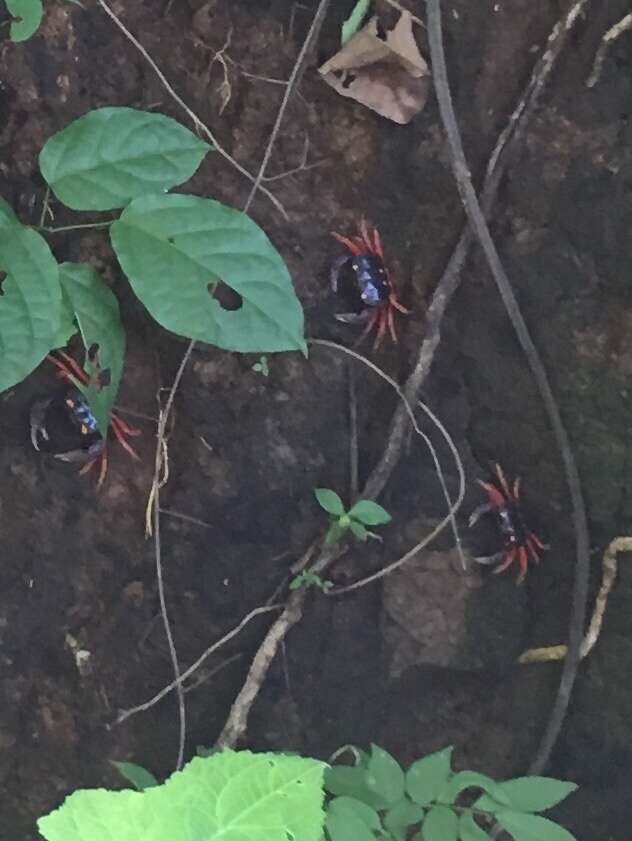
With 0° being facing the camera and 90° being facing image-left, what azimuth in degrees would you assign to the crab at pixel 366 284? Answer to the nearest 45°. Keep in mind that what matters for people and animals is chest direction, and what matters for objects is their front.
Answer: approximately 90°

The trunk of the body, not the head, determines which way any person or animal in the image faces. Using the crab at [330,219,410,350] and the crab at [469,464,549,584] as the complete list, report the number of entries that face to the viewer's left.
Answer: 2

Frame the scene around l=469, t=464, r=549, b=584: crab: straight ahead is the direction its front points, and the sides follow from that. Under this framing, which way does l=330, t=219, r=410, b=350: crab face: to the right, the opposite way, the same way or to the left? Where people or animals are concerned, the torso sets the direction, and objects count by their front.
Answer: the same way

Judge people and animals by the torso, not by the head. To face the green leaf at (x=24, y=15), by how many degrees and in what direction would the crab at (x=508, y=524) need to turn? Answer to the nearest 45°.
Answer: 0° — it already faces it

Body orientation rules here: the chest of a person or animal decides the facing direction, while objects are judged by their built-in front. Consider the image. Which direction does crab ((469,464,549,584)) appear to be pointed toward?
to the viewer's left
